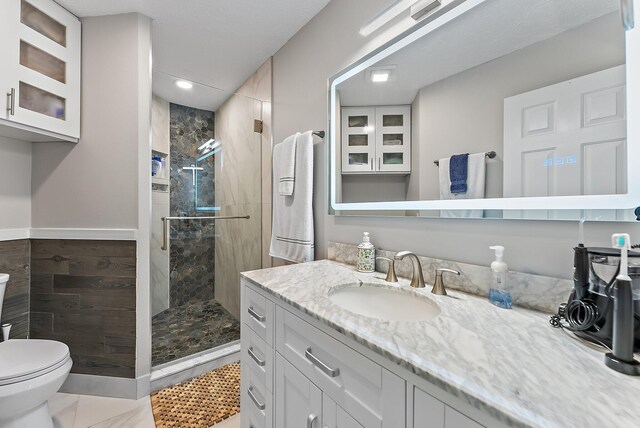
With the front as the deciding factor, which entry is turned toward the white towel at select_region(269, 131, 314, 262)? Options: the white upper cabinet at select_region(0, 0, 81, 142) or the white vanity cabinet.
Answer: the white upper cabinet

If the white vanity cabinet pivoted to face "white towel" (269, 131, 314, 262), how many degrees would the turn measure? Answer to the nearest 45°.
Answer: approximately 135° to its right

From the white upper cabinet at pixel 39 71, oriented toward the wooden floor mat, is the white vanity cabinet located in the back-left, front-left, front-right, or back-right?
front-right

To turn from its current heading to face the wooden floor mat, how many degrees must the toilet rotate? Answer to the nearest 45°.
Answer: approximately 45° to its left

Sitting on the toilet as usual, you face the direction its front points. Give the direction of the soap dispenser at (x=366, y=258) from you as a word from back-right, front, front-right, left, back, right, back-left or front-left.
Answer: front

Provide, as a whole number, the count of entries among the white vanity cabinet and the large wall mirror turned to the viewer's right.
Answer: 0

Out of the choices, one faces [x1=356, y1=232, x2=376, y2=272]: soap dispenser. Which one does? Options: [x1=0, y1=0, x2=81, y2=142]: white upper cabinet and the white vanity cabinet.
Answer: the white upper cabinet

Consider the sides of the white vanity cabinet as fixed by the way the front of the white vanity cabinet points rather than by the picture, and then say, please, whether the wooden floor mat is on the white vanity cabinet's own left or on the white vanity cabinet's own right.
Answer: on the white vanity cabinet's own right

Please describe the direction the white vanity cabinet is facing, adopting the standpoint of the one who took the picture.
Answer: facing the viewer and to the left of the viewer

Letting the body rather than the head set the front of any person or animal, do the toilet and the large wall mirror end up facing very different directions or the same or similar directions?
very different directions

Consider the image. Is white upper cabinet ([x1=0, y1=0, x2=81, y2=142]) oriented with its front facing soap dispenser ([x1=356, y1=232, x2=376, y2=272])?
yes

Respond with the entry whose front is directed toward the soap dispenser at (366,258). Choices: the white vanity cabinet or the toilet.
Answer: the toilet

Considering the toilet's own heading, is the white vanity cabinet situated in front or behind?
in front
